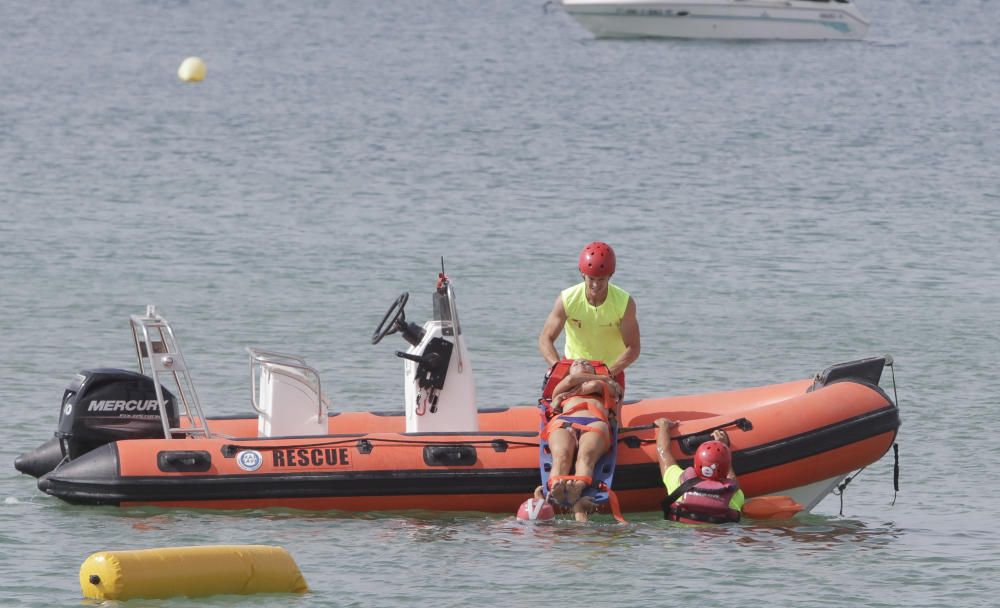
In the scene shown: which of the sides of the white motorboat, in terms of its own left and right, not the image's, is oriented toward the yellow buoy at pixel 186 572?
left

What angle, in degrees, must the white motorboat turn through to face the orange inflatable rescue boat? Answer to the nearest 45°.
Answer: approximately 90° to its left

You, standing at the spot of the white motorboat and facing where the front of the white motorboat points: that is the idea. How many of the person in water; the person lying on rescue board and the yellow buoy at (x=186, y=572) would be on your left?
3

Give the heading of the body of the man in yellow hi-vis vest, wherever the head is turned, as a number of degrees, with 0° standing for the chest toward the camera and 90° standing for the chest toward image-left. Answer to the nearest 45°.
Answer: approximately 0°

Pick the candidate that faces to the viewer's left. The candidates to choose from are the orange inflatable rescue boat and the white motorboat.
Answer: the white motorboat

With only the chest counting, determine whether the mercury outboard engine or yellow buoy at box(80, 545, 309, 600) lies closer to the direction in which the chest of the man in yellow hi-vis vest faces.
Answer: the yellow buoy

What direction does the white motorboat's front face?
to the viewer's left

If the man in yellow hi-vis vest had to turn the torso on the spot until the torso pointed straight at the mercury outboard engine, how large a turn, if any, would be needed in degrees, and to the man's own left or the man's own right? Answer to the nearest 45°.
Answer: approximately 90° to the man's own right

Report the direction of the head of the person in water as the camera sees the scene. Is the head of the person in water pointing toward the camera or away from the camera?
away from the camera

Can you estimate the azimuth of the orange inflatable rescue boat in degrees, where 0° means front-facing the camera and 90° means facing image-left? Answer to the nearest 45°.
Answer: approximately 270°
